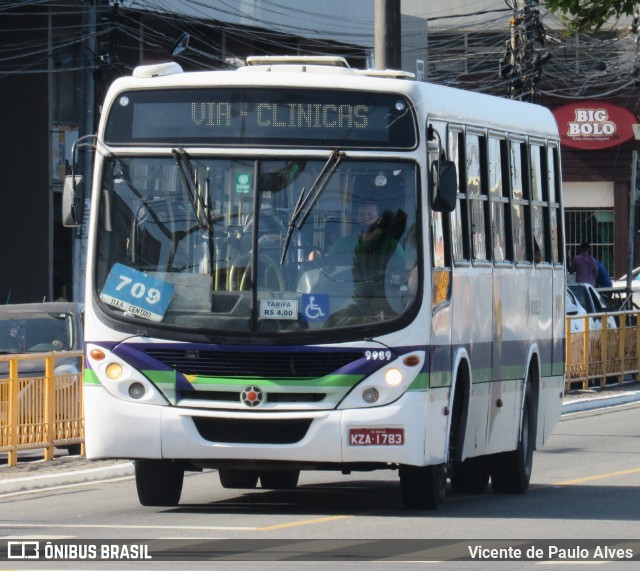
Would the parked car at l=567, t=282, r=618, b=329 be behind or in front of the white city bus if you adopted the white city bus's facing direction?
behind

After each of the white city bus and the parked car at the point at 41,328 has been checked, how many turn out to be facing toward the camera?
2

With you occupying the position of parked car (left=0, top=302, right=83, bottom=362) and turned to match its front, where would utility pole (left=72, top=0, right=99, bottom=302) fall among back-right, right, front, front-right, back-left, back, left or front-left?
back

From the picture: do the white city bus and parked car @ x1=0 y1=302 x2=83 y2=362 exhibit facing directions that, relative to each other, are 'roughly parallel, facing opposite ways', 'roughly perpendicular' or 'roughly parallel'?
roughly parallel

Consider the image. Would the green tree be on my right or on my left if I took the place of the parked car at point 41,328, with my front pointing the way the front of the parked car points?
on my left

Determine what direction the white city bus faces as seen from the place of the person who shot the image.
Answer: facing the viewer

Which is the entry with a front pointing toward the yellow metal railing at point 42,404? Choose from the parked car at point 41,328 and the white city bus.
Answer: the parked car
